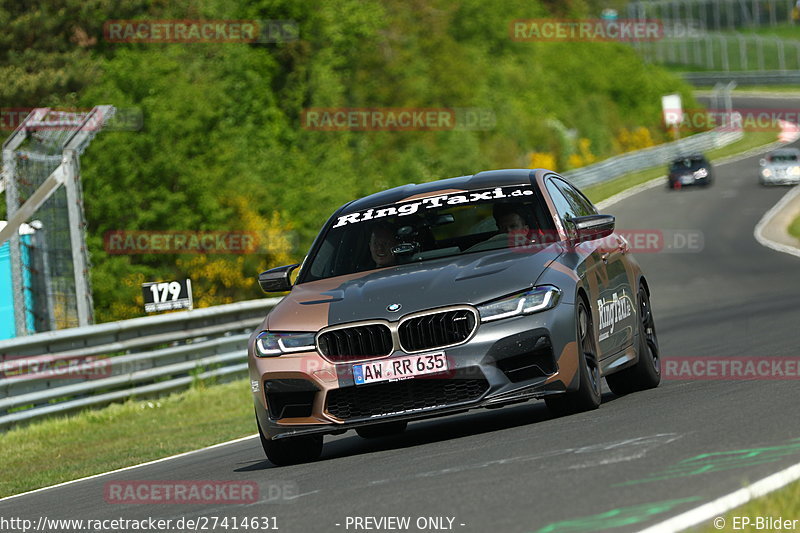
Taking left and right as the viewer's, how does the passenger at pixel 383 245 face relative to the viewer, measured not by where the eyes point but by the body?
facing the viewer and to the left of the viewer

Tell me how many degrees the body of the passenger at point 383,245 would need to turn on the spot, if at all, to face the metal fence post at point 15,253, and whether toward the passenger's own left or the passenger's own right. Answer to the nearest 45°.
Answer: approximately 90° to the passenger's own right

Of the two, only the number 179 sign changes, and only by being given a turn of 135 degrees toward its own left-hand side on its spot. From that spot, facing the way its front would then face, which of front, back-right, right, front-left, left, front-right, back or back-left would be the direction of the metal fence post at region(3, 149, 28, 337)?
back-left

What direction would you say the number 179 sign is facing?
toward the camera

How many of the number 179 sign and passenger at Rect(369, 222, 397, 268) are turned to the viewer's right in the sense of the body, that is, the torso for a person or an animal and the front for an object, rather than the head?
0

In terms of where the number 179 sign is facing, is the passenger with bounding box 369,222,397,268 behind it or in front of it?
in front

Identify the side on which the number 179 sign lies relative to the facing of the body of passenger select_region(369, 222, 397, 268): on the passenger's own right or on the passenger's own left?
on the passenger's own right
